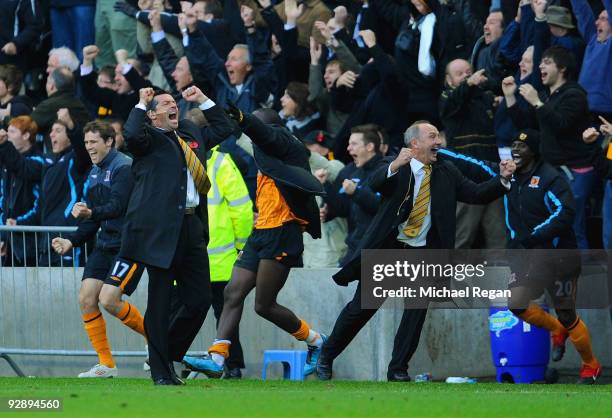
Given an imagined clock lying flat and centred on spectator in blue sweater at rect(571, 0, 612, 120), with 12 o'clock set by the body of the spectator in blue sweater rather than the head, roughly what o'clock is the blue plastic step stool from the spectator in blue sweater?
The blue plastic step stool is roughly at 1 o'clock from the spectator in blue sweater.

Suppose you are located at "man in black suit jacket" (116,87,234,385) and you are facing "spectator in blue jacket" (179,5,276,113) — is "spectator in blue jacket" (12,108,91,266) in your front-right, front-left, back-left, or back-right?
front-left

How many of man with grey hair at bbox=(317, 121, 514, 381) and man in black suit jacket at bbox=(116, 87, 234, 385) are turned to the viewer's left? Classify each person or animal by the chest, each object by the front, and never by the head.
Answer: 0

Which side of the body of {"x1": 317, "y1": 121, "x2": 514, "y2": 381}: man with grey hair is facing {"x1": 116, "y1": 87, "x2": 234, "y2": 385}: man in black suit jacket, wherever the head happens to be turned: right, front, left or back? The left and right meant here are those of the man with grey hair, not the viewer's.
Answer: right

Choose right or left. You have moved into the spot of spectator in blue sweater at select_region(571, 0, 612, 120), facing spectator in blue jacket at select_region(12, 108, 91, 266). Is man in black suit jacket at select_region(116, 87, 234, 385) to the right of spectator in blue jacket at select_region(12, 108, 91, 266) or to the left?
left

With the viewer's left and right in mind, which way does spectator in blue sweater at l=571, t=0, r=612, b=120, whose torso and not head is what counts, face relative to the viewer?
facing the viewer and to the left of the viewer

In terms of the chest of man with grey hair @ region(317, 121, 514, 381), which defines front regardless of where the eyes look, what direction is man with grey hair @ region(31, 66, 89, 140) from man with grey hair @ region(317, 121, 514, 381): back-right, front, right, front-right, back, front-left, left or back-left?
back

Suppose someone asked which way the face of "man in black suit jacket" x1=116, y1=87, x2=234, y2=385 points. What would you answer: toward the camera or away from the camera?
toward the camera

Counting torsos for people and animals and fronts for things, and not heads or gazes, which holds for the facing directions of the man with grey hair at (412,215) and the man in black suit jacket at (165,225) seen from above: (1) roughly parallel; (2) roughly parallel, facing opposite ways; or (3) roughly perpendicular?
roughly parallel
